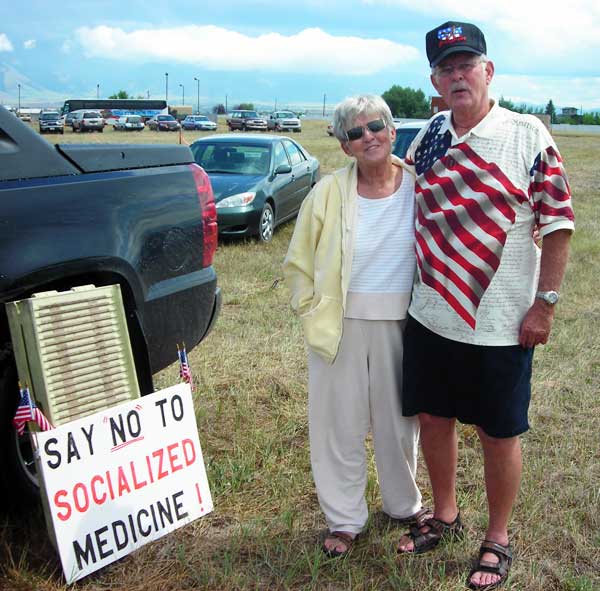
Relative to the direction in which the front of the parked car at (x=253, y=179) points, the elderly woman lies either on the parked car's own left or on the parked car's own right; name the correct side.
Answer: on the parked car's own left

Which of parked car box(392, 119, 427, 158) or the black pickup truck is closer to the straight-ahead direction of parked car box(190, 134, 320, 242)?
the black pickup truck

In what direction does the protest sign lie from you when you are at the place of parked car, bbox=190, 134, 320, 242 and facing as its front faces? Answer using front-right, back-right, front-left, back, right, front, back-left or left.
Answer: front-left

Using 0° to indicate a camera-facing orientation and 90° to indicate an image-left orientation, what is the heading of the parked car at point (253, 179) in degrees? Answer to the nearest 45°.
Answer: approximately 45°

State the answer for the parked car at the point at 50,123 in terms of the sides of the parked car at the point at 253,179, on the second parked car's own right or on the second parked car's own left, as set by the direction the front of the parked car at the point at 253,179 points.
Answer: on the second parked car's own right

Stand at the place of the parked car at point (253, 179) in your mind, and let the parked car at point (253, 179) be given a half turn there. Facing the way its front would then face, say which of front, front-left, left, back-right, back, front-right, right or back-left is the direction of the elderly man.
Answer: back-right

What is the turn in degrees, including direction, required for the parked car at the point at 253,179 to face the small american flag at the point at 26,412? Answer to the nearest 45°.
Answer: approximately 45° to its left

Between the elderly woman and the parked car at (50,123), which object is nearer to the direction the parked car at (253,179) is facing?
the elderly woman

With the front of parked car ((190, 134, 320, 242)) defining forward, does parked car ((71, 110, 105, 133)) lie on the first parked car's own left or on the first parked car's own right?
on the first parked car's own right

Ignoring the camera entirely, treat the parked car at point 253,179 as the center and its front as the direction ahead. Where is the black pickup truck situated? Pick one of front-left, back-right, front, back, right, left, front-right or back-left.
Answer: front-left

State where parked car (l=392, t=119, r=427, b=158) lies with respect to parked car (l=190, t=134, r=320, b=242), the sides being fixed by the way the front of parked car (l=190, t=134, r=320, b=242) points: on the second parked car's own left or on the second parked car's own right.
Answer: on the second parked car's own left
